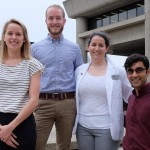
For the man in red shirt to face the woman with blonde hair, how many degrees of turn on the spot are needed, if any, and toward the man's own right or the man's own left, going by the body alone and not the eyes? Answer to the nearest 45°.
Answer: approximately 45° to the man's own right

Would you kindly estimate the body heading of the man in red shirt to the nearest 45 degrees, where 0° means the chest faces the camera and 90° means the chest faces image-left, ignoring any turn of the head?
approximately 45°
